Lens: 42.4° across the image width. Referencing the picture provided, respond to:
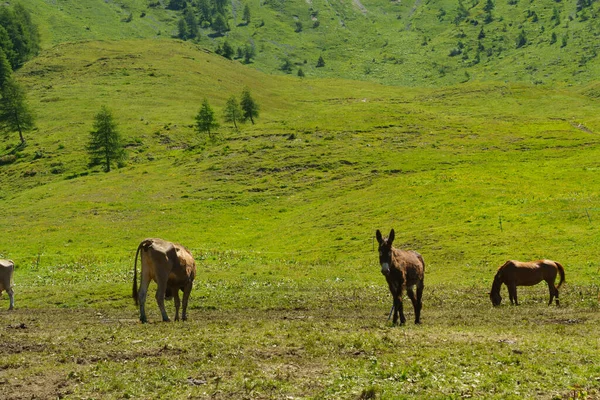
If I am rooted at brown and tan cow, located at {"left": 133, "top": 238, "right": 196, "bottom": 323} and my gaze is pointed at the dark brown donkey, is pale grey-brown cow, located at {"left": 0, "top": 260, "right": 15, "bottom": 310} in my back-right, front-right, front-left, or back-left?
back-left

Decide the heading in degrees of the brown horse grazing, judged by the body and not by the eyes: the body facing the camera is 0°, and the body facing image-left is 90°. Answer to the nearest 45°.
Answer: approximately 90°

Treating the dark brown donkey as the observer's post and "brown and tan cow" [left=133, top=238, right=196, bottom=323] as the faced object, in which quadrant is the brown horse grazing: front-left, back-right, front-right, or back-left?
back-right

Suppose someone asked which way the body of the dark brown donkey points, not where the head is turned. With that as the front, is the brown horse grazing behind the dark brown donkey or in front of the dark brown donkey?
behind

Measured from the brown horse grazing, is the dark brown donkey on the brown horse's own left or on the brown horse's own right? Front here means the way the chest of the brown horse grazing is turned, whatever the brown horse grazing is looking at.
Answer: on the brown horse's own left

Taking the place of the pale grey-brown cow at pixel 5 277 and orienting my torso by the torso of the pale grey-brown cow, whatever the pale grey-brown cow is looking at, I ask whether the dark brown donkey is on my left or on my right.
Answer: on my left

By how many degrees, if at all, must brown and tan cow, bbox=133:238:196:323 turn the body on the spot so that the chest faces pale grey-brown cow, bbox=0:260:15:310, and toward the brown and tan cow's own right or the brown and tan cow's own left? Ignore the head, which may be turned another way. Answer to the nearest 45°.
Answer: approximately 90° to the brown and tan cow's own left

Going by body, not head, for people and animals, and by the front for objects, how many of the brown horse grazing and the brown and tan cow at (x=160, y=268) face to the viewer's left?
1

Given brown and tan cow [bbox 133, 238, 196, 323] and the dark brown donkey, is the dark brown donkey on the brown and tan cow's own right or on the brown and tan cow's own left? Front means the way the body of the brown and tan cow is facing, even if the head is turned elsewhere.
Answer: on the brown and tan cow's own right

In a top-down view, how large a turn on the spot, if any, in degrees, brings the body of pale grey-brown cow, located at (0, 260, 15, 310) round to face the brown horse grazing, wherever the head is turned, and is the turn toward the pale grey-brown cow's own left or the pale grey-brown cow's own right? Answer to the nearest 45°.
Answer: approximately 135° to the pale grey-brown cow's own left

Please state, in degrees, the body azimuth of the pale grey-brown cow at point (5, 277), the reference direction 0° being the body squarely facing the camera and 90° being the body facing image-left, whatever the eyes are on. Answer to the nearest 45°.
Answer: approximately 90°

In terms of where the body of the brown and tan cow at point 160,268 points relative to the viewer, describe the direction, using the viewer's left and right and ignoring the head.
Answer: facing away from the viewer and to the right of the viewer
